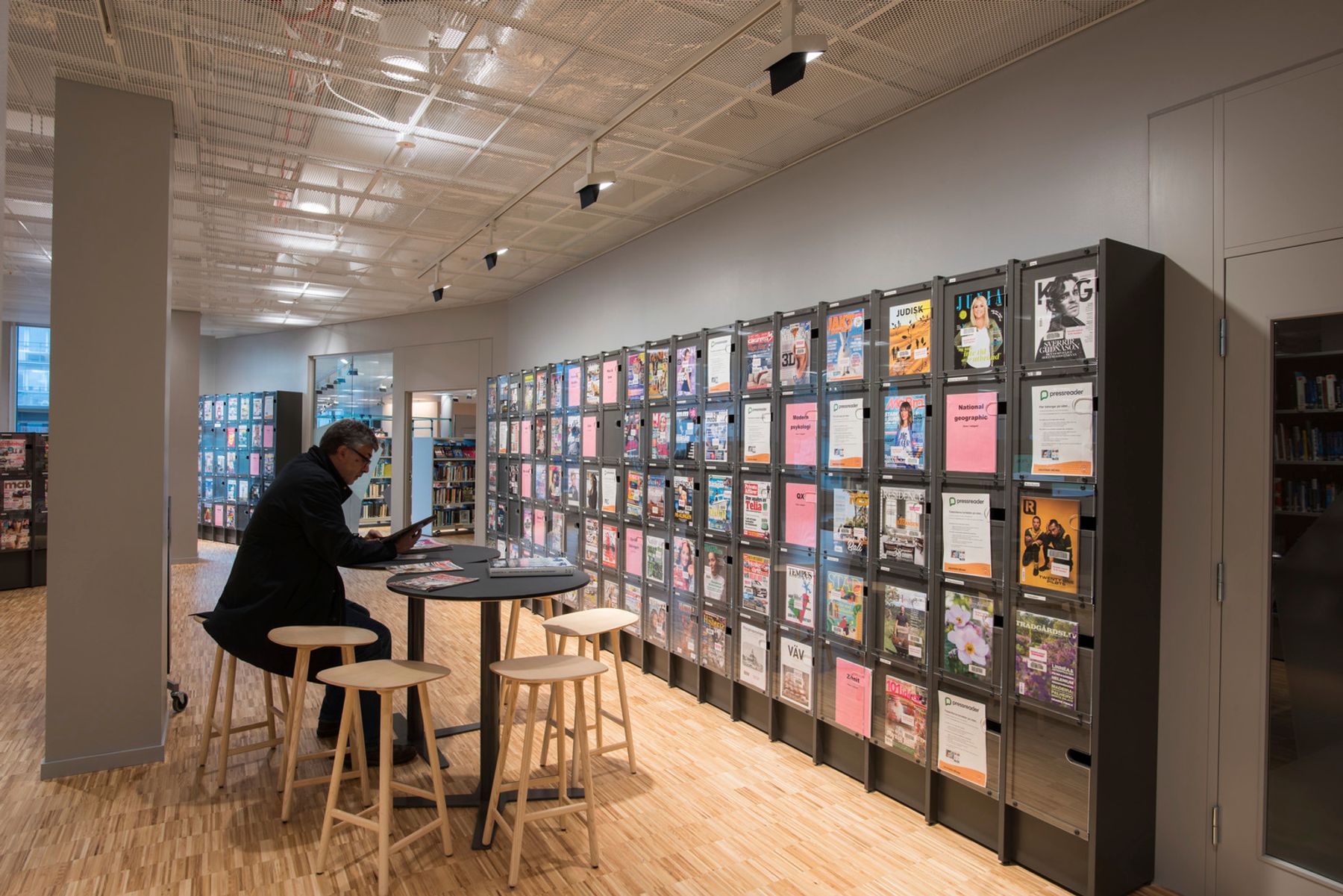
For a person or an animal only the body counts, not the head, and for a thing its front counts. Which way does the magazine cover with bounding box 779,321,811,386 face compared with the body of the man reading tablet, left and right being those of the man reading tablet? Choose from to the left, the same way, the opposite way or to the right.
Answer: the opposite way

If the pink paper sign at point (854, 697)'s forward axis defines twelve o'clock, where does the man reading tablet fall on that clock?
The man reading tablet is roughly at 1 o'clock from the pink paper sign.

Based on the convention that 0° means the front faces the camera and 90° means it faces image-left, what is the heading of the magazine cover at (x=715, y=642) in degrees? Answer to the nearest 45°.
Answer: approximately 45°

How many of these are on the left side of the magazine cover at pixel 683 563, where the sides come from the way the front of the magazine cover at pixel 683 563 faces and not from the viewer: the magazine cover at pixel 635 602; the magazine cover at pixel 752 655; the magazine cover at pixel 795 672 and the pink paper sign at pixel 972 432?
3
